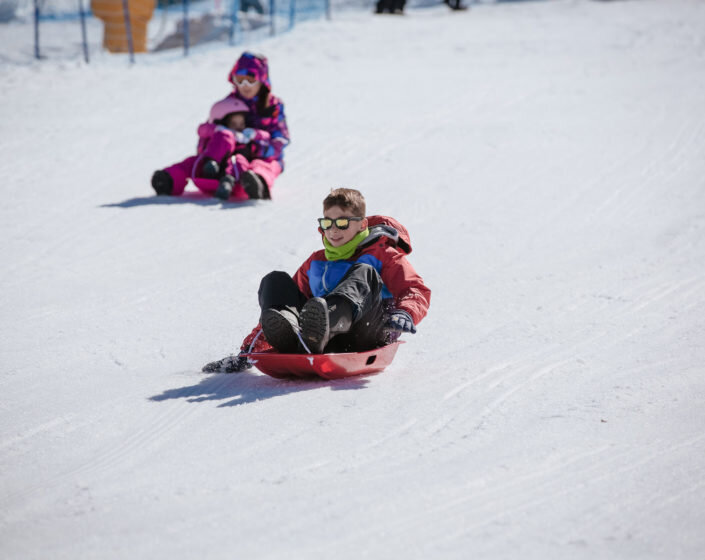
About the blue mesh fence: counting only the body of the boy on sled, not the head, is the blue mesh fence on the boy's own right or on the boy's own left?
on the boy's own right

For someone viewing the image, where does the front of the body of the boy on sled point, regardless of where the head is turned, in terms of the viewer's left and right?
facing the viewer and to the left of the viewer
